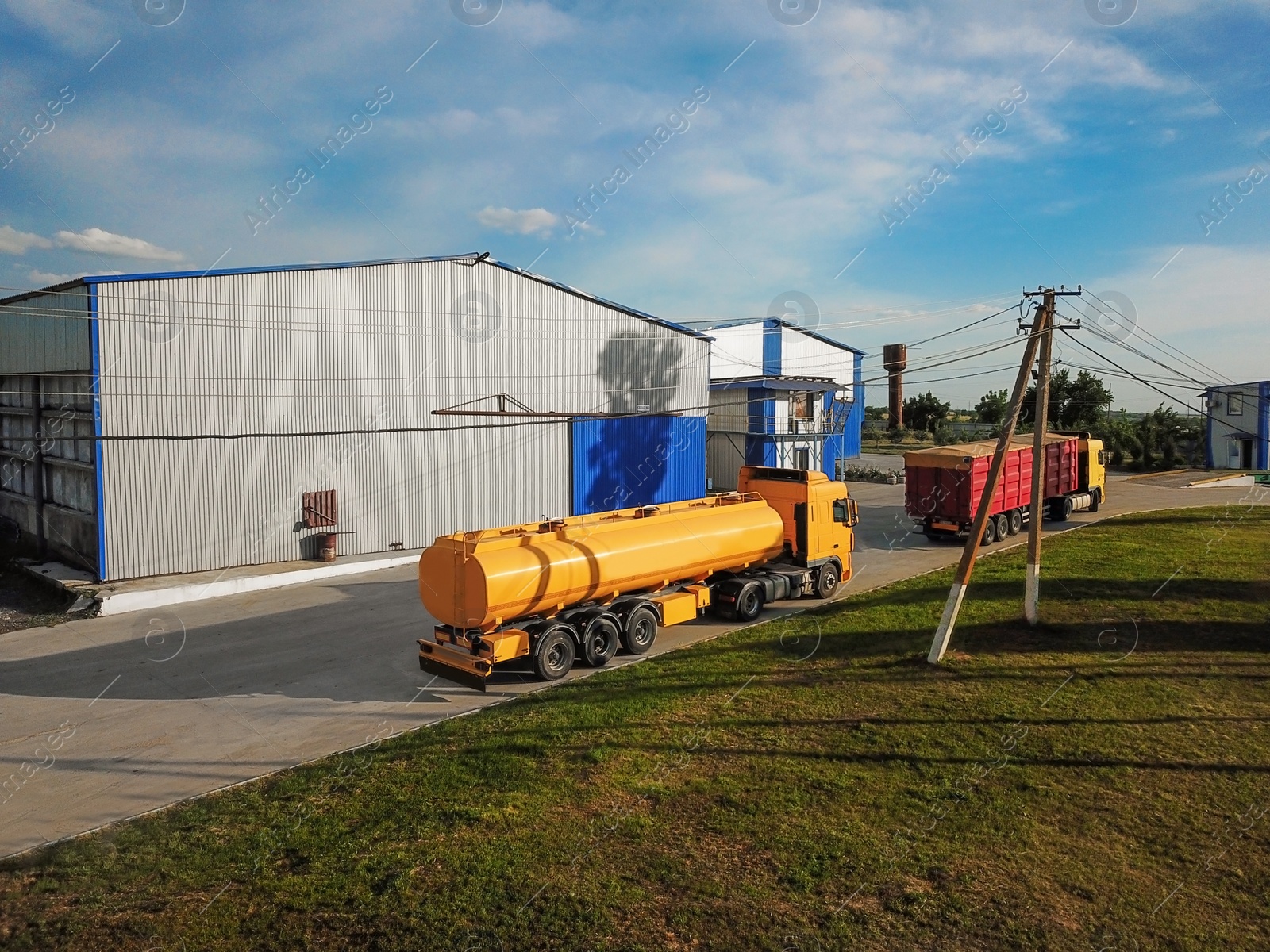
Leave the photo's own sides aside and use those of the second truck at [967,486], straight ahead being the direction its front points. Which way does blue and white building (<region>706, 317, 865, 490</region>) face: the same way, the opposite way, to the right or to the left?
to the right

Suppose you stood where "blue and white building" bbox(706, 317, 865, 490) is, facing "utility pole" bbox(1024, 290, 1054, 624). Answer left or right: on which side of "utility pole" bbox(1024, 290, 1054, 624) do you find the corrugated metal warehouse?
right

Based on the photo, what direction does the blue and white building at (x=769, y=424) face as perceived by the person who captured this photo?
facing the viewer and to the right of the viewer

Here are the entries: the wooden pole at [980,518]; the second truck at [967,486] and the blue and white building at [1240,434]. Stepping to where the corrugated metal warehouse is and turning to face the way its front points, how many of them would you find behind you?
0

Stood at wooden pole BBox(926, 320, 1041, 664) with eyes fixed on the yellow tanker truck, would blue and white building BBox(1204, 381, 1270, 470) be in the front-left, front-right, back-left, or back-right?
back-right

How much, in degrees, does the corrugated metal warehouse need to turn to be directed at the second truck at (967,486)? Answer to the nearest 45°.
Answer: approximately 45° to its left

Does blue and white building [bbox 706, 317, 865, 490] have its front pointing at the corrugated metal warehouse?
no

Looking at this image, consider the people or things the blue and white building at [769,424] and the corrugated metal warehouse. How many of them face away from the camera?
0

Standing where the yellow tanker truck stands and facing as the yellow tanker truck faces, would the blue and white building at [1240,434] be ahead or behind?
ahead

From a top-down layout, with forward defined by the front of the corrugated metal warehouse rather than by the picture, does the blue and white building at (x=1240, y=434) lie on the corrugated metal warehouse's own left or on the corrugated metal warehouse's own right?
on the corrugated metal warehouse's own left

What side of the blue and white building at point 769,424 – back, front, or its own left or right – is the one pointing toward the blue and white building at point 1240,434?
left

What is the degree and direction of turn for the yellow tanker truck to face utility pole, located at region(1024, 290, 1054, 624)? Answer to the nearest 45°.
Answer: approximately 45° to its right

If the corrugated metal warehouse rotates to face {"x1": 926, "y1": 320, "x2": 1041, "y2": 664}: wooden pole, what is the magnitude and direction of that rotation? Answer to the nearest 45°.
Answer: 0° — it already faces it

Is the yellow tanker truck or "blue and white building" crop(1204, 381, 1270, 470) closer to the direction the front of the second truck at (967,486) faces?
the blue and white building

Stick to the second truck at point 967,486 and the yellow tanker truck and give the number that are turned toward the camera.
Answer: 0

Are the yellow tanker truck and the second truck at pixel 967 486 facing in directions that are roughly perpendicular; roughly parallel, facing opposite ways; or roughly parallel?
roughly parallel

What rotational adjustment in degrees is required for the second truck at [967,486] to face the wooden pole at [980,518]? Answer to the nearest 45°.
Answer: approximately 135° to its right
